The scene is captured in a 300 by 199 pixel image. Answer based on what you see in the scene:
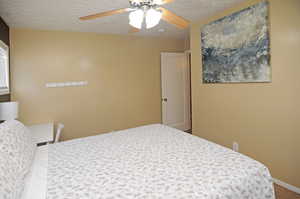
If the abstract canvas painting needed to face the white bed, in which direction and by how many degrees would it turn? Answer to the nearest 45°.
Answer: approximately 45° to its left

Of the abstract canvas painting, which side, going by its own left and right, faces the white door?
right

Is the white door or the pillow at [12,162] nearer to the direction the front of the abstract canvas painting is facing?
the pillow

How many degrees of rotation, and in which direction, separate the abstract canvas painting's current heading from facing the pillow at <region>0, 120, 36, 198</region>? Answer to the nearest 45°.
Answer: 0° — it already faces it

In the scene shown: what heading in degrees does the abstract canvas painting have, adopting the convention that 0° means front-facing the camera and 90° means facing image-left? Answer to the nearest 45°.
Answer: approximately 45°
